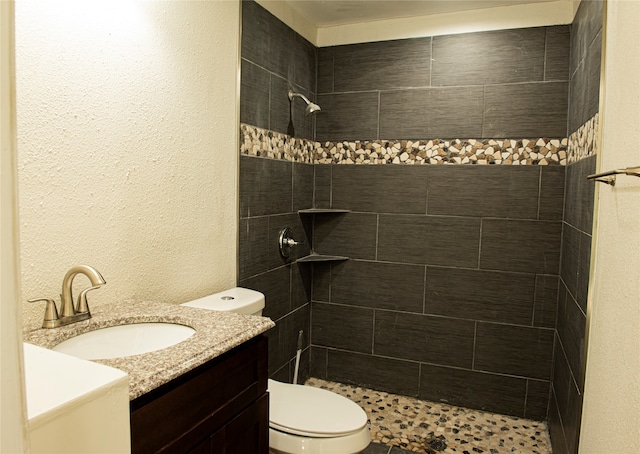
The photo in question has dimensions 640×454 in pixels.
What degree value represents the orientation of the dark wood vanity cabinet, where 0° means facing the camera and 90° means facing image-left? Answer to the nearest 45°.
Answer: approximately 315°

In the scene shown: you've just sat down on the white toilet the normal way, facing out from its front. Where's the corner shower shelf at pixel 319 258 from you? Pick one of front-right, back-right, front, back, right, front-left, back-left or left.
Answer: back-left

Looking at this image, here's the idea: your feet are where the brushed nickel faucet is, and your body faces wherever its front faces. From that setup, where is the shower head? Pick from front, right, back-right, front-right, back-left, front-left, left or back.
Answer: left

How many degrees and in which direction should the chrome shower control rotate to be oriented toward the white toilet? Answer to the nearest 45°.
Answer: approximately 45° to its right

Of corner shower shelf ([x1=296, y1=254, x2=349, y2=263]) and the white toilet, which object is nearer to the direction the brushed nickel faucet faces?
the white toilet

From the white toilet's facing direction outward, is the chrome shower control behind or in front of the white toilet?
behind

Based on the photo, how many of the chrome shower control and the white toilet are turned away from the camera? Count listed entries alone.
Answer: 0

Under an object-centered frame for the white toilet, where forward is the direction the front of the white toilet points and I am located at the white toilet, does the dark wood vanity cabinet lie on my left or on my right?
on my right

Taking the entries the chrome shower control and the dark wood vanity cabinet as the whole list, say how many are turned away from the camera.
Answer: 0

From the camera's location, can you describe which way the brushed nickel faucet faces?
facing the viewer and to the right of the viewer
